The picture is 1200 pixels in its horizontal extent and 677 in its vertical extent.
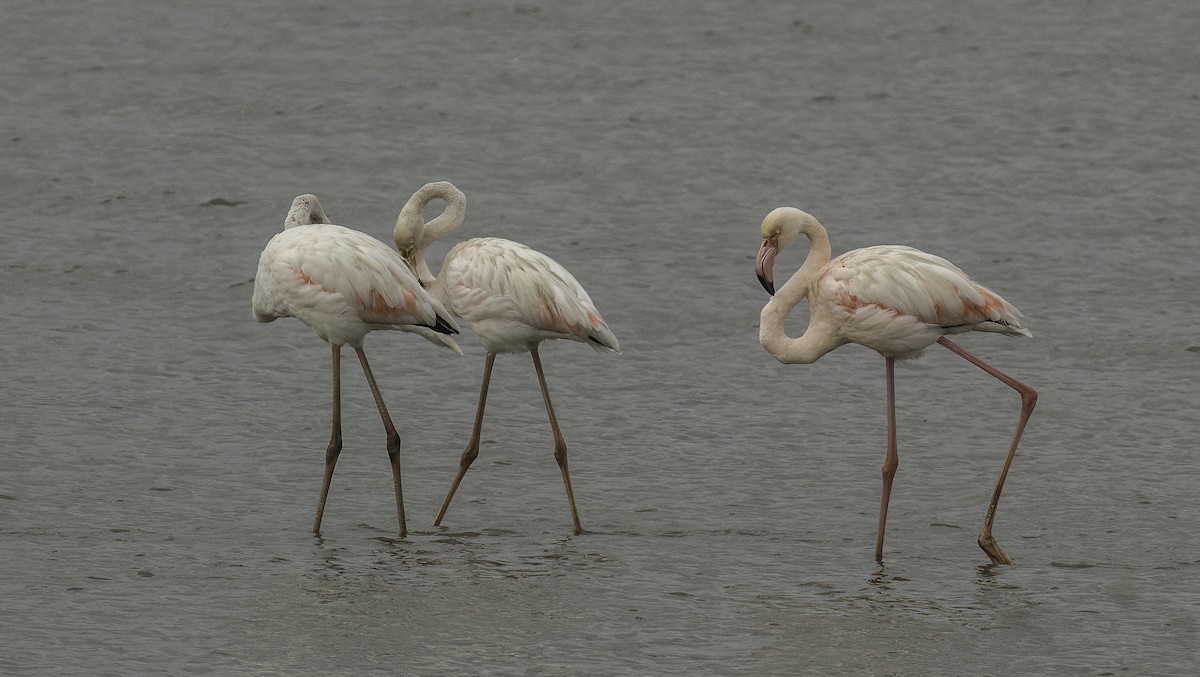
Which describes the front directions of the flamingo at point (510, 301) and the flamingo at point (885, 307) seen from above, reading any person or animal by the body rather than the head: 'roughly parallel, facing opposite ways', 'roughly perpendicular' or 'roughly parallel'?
roughly parallel

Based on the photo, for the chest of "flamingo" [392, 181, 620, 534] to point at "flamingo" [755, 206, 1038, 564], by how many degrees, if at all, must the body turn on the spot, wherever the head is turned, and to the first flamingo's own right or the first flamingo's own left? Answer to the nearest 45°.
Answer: approximately 180°

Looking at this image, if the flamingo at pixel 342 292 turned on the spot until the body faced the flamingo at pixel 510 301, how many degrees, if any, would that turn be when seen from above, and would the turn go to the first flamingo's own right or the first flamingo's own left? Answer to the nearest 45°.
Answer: approximately 180°

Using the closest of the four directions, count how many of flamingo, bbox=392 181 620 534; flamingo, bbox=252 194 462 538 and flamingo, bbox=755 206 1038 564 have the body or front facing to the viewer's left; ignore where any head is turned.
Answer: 3

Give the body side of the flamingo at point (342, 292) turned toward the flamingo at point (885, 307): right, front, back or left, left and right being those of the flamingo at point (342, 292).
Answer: back

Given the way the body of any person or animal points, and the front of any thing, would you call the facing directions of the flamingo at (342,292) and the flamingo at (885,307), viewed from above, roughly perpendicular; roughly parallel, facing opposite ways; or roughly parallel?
roughly parallel

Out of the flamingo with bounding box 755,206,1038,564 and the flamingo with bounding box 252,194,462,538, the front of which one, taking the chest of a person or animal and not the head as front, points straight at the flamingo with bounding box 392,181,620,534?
the flamingo with bounding box 755,206,1038,564

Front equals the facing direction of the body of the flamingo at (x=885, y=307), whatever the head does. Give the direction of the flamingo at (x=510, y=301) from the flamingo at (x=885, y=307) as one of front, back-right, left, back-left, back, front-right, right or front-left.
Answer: front

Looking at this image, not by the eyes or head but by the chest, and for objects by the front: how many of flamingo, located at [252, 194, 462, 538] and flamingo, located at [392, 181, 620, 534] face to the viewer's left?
2

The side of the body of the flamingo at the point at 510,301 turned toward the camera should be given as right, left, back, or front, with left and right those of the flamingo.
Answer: left

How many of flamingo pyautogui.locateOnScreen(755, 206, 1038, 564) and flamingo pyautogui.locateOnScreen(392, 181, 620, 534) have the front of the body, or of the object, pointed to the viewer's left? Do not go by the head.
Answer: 2

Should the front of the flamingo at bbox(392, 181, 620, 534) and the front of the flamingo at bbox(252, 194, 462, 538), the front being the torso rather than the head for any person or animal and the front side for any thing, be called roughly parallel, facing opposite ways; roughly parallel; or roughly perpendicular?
roughly parallel

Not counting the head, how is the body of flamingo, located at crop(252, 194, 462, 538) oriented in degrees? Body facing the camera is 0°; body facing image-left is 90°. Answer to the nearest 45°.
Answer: approximately 90°

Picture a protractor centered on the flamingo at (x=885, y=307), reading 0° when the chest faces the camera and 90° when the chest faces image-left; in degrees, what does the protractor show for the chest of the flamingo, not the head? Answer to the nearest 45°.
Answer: approximately 90°
